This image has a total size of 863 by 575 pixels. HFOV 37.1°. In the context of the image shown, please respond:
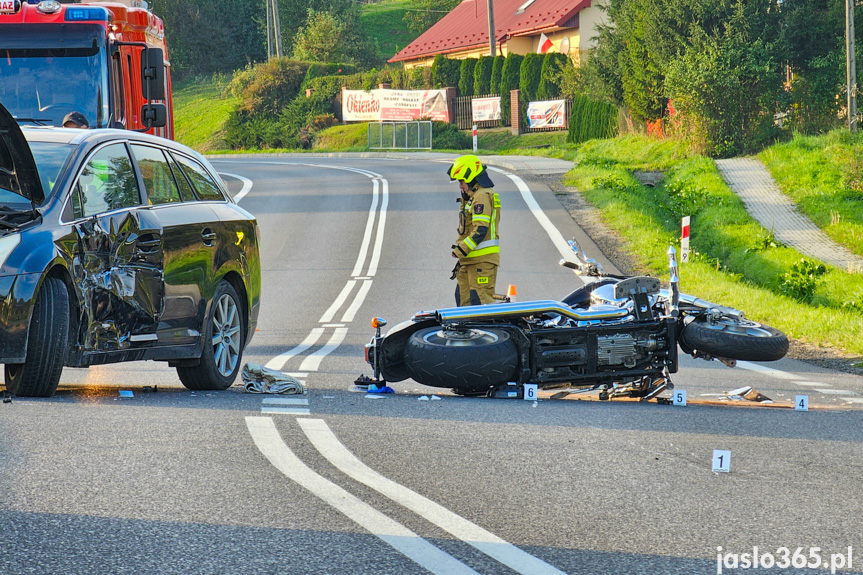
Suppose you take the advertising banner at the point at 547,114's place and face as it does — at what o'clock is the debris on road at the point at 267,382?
The debris on road is roughly at 12 o'clock from the advertising banner.

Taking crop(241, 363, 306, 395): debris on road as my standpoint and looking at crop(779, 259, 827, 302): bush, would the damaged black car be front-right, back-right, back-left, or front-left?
back-left

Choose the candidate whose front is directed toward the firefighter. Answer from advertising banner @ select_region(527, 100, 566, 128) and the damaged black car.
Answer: the advertising banner

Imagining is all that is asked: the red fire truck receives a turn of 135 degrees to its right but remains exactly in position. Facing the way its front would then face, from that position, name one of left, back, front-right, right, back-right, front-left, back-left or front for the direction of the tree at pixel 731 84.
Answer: right

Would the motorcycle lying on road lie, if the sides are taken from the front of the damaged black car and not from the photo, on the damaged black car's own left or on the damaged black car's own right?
on the damaged black car's own left

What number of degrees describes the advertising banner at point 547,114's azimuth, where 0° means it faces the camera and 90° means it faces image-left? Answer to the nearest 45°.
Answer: approximately 0°

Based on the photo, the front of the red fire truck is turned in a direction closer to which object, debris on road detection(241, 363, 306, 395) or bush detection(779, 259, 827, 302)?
the debris on road
